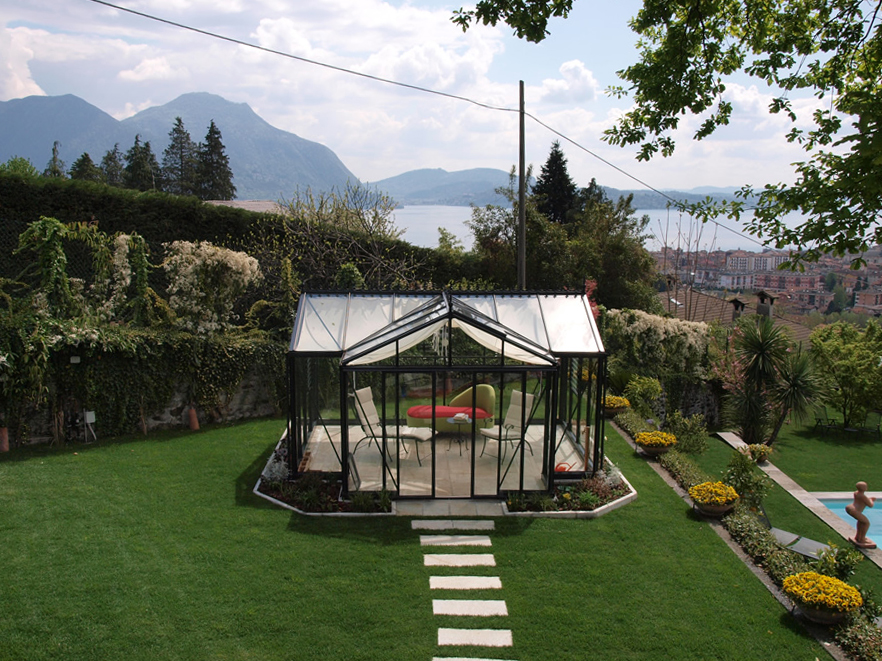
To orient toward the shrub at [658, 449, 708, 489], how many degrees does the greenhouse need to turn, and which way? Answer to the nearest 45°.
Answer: approximately 90° to its left

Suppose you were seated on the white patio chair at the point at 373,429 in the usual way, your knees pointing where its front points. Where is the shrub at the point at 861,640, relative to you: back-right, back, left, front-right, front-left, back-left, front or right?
front-right

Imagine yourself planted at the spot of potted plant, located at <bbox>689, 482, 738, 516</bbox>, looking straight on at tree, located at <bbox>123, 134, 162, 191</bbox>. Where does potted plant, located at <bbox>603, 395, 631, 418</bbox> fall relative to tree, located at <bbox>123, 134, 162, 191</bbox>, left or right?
right

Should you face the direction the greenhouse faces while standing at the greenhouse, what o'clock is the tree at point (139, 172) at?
The tree is roughly at 5 o'clock from the greenhouse.

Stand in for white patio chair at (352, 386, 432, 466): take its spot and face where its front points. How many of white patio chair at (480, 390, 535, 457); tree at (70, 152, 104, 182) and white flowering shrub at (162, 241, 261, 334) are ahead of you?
1

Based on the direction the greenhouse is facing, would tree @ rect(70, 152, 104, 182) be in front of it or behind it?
behind

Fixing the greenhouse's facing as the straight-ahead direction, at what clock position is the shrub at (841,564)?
The shrub is roughly at 10 o'clock from the greenhouse.

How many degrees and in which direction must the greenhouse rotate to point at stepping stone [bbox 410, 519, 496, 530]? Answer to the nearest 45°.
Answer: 0° — it already faces it

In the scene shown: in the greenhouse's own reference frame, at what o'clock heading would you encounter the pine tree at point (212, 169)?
The pine tree is roughly at 5 o'clock from the greenhouse.

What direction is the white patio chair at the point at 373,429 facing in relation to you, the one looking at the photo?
facing to the right of the viewer

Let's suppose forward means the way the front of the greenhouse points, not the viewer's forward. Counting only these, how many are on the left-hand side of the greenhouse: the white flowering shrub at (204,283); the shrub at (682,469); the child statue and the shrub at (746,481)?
3

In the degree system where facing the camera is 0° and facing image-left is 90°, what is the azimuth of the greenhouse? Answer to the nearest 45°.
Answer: approximately 0°

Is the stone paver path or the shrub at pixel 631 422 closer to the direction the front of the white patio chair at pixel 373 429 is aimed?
the shrub

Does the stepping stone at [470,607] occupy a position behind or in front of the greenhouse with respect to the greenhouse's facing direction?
in front

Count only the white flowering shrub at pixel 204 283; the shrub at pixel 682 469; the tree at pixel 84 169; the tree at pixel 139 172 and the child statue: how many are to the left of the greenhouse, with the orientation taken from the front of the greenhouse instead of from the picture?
2

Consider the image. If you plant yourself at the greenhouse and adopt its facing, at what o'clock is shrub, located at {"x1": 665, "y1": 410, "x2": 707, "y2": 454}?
The shrub is roughly at 8 o'clock from the greenhouse.

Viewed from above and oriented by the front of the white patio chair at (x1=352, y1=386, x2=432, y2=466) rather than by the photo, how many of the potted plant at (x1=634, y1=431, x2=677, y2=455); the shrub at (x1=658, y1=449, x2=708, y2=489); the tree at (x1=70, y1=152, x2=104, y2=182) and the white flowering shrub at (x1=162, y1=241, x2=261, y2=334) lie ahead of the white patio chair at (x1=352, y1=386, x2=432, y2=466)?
2
